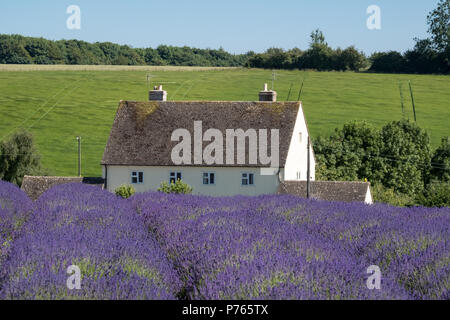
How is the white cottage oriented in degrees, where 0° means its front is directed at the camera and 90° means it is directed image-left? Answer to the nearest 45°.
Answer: approximately 0°
